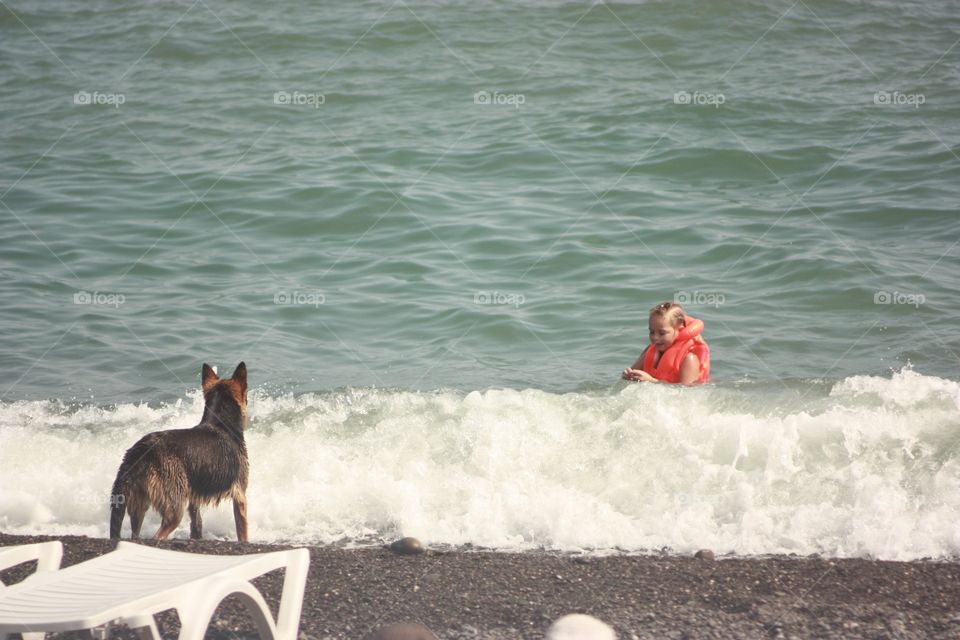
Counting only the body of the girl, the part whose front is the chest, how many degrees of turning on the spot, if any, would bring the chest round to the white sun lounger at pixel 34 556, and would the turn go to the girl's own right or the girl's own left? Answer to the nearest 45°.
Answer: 0° — they already face it

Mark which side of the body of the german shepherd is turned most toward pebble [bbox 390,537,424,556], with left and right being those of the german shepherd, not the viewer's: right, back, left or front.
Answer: right

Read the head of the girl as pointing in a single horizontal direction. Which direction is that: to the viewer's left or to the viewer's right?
to the viewer's left

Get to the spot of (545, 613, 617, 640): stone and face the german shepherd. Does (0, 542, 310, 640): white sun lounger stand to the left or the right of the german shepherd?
left

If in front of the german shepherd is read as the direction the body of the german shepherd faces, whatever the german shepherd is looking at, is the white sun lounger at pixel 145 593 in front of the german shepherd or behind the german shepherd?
behind

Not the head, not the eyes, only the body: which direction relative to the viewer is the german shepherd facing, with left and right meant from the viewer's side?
facing away from the viewer and to the right of the viewer

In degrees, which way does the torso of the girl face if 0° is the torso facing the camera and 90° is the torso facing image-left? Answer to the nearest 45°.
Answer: approximately 45°

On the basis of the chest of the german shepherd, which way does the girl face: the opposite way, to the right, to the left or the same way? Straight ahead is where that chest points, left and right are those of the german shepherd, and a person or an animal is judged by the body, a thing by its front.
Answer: the opposite way

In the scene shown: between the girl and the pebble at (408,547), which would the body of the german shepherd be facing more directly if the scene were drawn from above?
the girl
